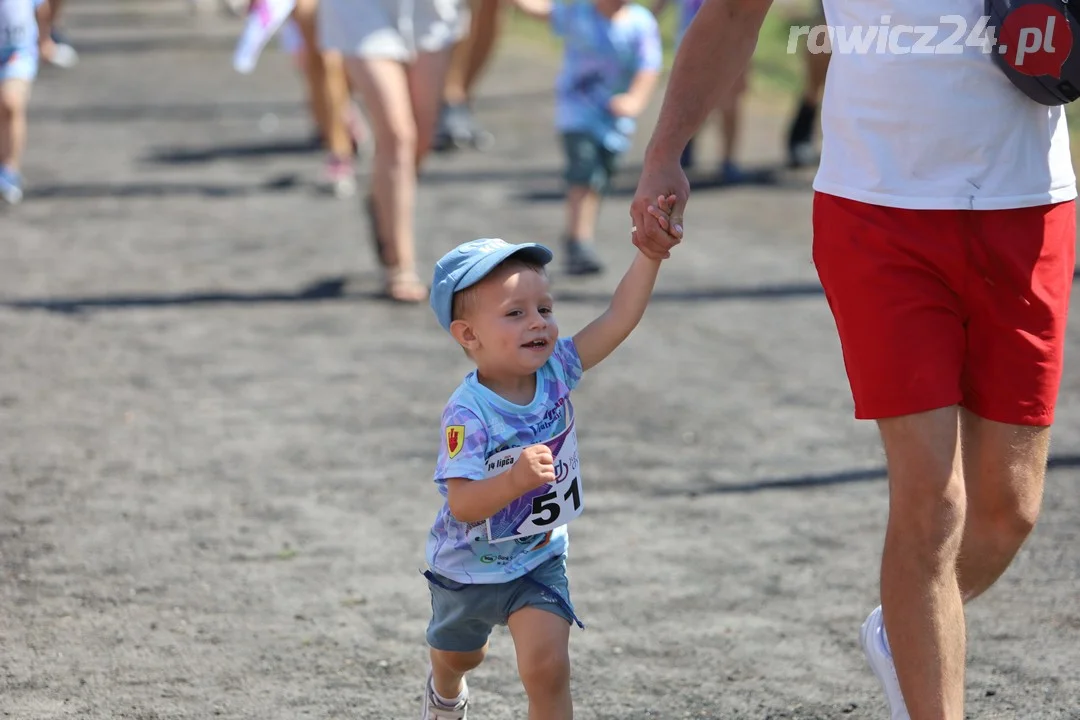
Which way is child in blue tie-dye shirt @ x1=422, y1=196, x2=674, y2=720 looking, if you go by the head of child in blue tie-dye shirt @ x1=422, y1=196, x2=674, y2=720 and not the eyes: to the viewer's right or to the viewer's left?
to the viewer's right

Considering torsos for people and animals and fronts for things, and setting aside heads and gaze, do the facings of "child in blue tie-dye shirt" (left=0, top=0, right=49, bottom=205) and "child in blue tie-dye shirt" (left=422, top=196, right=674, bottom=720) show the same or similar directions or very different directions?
same or similar directions

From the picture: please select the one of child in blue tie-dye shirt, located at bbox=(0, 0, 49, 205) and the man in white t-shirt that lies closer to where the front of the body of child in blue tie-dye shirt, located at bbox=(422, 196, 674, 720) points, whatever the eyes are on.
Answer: the man in white t-shirt

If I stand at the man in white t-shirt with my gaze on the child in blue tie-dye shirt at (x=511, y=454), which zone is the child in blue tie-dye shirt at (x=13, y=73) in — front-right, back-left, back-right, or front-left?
front-right

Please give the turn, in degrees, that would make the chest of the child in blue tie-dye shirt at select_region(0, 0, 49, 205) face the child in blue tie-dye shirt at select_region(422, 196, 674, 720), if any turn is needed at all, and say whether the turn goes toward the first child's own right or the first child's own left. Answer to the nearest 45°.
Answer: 0° — they already face them

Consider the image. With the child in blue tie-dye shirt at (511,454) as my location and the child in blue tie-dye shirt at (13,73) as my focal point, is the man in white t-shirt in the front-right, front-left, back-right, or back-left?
back-right

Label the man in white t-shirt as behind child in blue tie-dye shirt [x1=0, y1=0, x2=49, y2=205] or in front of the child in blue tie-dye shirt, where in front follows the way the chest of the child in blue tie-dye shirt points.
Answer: in front

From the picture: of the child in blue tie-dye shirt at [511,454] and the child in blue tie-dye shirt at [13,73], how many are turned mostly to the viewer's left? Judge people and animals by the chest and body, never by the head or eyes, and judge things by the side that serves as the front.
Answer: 0

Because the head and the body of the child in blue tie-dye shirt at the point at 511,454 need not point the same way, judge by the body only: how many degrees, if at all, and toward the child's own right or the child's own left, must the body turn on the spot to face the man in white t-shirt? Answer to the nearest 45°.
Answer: approximately 45° to the child's own left

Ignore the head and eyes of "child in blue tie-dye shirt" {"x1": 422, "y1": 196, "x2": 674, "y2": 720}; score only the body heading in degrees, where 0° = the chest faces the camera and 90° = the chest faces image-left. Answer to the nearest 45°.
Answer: approximately 315°

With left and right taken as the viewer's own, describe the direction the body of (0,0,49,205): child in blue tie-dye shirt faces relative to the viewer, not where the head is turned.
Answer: facing the viewer
